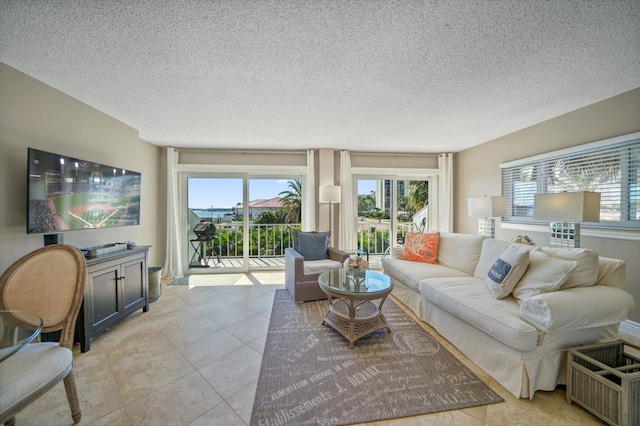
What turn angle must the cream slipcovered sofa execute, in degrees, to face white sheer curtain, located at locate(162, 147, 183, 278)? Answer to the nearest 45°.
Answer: approximately 45° to its right

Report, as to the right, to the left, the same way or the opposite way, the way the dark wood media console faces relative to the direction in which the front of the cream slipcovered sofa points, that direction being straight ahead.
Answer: the opposite way

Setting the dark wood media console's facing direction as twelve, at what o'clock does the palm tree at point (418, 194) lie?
The palm tree is roughly at 11 o'clock from the dark wood media console.

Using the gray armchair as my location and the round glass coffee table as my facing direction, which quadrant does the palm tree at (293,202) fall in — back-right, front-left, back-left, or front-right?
back-left

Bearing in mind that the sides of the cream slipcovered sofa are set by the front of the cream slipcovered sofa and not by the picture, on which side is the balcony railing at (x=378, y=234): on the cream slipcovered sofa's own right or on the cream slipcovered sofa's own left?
on the cream slipcovered sofa's own right

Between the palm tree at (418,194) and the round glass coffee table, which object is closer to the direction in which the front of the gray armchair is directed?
the round glass coffee table

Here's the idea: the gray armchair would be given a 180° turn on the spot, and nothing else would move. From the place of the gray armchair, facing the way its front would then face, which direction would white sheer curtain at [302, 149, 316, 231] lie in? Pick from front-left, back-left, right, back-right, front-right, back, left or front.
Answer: front-right
